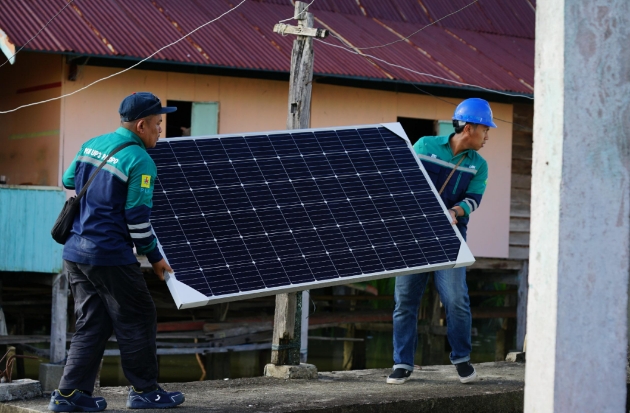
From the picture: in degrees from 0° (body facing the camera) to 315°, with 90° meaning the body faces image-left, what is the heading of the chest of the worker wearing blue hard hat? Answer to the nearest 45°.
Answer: approximately 0°

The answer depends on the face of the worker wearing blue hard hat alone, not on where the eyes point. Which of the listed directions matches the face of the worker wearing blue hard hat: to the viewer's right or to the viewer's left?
to the viewer's right

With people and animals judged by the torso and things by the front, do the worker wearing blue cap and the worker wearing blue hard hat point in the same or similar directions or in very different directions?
very different directions

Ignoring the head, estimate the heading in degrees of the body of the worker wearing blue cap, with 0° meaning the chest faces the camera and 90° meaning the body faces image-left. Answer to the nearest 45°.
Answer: approximately 225°

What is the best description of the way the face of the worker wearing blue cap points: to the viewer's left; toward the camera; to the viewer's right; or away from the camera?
to the viewer's right

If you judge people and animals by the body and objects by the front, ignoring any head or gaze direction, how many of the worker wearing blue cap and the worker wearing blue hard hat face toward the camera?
1

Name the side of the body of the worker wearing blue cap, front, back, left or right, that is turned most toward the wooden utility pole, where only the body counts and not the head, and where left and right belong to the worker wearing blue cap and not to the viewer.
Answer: front

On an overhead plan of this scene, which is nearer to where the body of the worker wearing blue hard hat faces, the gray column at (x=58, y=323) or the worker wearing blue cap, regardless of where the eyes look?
the worker wearing blue cap
